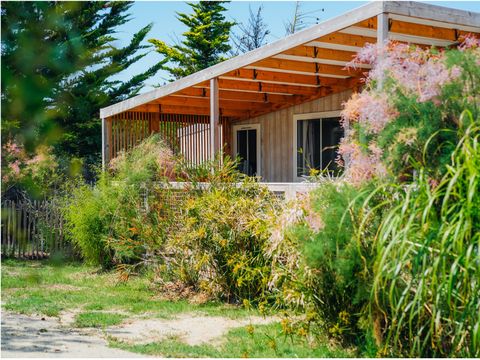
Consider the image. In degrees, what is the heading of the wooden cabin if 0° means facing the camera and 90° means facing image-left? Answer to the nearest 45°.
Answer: approximately 45°

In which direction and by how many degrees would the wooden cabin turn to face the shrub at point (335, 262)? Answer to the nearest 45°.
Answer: approximately 45° to its left

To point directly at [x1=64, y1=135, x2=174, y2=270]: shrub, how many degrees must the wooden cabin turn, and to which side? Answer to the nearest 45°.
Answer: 0° — it already faces it

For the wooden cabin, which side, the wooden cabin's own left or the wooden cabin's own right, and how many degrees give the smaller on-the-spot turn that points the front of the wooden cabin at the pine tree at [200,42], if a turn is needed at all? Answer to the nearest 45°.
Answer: approximately 135° to the wooden cabin's own right

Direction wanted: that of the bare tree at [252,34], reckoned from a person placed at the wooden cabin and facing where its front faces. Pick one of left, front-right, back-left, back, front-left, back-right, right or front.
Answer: back-right

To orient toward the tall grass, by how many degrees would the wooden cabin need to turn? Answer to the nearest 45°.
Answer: approximately 45° to its left

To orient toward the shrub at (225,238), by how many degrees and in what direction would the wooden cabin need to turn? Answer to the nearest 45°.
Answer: approximately 45° to its left

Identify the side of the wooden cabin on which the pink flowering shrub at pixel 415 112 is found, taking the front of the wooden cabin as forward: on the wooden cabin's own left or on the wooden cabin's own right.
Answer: on the wooden cabin's own left
